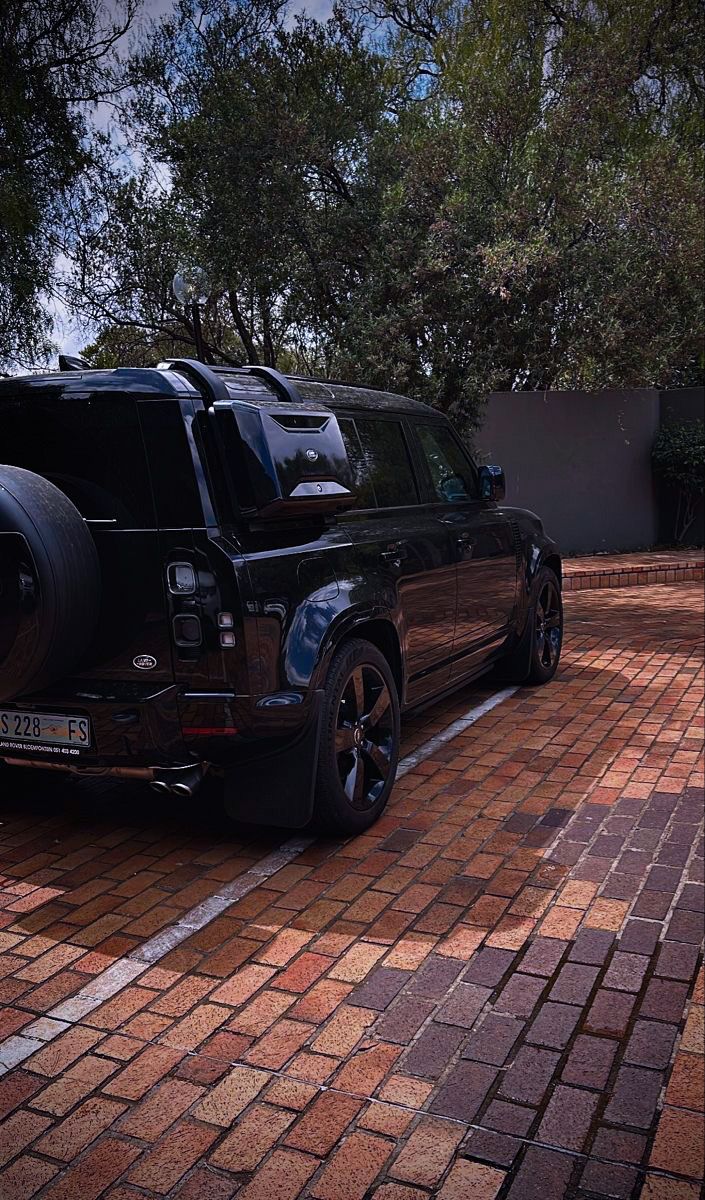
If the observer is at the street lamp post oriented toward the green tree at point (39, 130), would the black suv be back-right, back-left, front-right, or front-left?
back-left

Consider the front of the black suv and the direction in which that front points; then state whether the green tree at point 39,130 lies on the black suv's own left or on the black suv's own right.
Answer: on the black suv's own left

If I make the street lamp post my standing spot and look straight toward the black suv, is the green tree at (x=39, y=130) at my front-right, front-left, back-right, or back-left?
back-right

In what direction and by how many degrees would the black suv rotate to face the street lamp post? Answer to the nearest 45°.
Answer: approximately 45° to its left

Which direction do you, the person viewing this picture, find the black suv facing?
facing away from the viewer and to the right of the viewer
